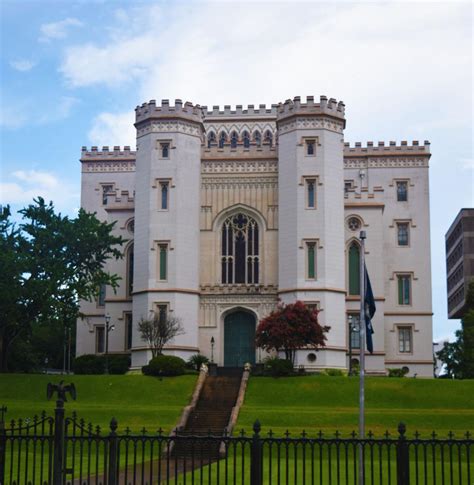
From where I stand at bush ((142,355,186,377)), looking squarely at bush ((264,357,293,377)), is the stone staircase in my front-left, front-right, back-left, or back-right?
front-right

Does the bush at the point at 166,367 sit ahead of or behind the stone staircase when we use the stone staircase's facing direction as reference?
behind

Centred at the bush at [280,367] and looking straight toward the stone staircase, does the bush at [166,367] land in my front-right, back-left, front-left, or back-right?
front-right

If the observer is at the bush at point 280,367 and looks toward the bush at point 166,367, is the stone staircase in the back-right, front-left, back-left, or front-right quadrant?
front-left

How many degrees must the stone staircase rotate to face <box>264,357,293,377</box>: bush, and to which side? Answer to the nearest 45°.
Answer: approximately 135° to its left

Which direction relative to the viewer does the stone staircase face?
toward the camera
